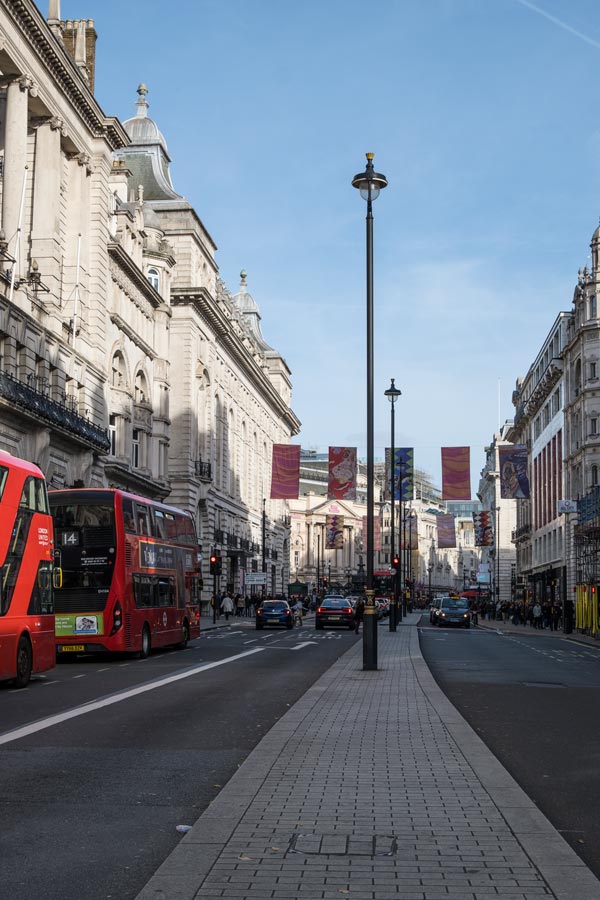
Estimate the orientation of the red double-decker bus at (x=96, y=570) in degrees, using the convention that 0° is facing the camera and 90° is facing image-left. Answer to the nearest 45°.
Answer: approximately 225°

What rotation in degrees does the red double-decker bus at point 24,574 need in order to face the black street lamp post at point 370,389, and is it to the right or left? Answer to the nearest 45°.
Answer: approximately 45° to its right

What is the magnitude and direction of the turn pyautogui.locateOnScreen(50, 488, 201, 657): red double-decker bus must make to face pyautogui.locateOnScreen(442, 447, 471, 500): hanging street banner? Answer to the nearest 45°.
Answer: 0° — it already faces it

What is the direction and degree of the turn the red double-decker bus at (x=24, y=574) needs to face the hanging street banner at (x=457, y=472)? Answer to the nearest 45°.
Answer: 0° — it already faces it

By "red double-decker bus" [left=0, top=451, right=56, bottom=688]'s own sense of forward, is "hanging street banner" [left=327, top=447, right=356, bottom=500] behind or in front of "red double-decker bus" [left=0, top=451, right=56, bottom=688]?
in front

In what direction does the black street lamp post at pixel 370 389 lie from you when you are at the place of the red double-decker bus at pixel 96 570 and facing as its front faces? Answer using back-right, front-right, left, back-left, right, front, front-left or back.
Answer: right

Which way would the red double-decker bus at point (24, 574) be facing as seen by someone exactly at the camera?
facing away from the viewer and to the right of the viewer

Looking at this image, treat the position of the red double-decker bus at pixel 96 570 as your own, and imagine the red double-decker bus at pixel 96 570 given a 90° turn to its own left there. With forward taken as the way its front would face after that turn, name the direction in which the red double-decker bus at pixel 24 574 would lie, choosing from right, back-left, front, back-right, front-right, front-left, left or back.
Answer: back-left
